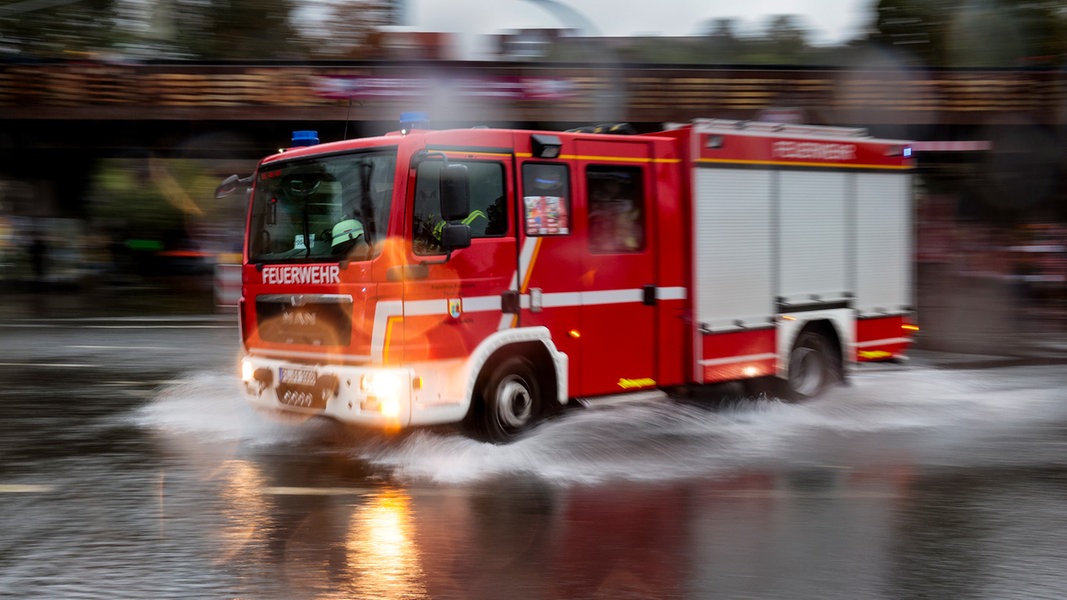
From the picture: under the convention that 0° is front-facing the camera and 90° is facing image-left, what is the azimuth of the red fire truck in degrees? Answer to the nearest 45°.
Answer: approximately 45°

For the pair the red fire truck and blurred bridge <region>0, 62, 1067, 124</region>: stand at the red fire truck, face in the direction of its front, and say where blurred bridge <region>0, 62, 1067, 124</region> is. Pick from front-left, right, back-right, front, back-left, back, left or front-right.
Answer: back-right

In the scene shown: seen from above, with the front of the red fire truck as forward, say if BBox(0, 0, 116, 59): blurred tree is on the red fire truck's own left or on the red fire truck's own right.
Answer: on the red fire truck's own right
